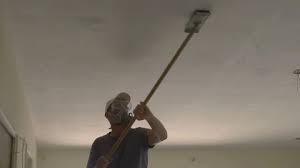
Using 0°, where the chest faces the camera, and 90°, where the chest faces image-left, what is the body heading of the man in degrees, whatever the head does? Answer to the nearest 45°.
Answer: approximately 315°
